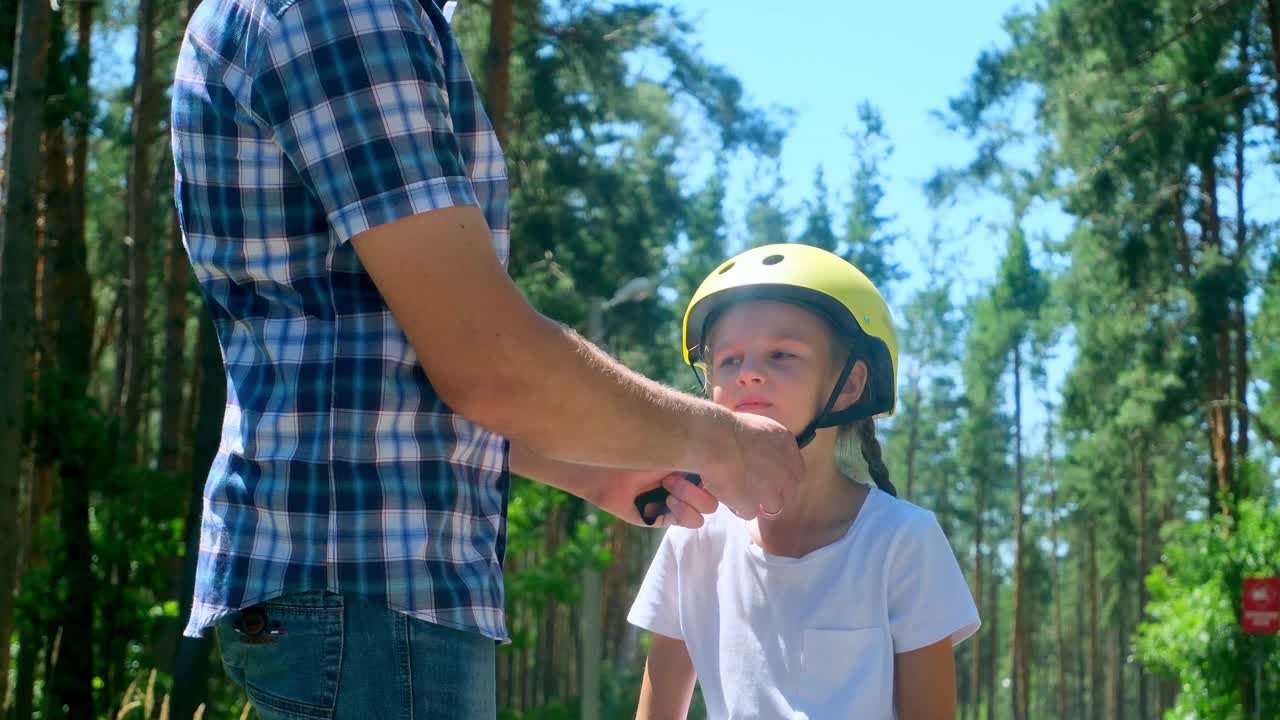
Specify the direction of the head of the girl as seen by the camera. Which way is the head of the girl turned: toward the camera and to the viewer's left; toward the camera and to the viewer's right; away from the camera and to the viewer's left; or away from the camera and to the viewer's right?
toward the camera and to the viewer's left

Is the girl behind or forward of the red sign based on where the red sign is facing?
forward

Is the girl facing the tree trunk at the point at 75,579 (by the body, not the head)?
no

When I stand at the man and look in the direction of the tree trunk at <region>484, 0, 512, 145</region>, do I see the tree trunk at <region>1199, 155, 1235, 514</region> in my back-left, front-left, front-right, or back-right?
front-right

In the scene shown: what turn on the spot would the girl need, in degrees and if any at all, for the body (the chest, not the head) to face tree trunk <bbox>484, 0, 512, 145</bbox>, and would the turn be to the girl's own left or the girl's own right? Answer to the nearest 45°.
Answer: approximately 135° to the girl's own right

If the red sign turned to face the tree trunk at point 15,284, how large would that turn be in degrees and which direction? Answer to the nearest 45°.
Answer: approximately 45° to its right

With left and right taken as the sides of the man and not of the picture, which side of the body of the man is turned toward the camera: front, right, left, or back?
right

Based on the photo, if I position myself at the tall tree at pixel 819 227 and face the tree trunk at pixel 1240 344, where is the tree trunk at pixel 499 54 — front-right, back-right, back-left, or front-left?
front-right

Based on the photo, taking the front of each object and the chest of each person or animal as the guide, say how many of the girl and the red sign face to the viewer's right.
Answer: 0

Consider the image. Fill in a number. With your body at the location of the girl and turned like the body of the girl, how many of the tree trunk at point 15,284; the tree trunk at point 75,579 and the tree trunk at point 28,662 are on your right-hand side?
3

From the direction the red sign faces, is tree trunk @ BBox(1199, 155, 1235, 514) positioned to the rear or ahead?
to the rear

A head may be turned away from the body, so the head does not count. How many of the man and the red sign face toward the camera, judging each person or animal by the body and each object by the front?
1

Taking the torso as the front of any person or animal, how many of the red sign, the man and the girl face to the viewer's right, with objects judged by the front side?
1

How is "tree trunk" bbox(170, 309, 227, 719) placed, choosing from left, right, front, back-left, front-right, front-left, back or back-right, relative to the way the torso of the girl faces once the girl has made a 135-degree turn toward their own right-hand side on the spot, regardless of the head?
front-left

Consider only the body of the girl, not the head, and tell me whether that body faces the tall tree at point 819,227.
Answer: no

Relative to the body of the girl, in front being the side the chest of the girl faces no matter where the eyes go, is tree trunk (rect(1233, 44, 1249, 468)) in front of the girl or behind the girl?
behind

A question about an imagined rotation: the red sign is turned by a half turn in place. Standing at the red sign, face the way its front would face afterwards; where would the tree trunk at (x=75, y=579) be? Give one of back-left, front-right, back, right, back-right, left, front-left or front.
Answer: back-left

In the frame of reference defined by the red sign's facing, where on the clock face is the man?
The man is roughly at 12 o'clock from the red sign.

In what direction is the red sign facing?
toward the camera

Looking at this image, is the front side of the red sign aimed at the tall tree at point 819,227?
no

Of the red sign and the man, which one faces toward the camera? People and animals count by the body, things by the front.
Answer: the red sign

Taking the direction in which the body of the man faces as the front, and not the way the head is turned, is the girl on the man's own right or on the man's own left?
on the man's own left

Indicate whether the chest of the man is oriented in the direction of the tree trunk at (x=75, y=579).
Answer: no
